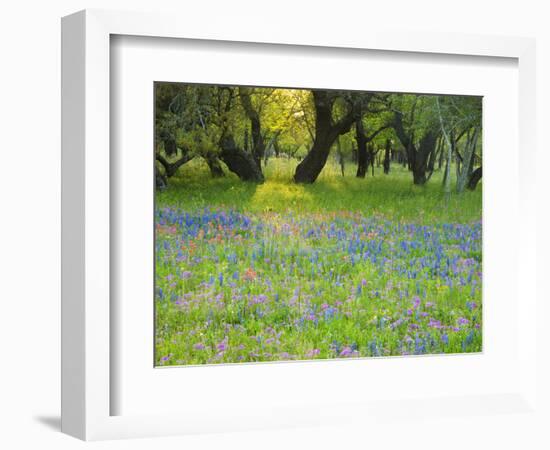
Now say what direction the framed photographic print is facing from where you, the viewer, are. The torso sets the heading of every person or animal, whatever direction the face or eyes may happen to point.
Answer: facing the viewer and to the right of the viewer
